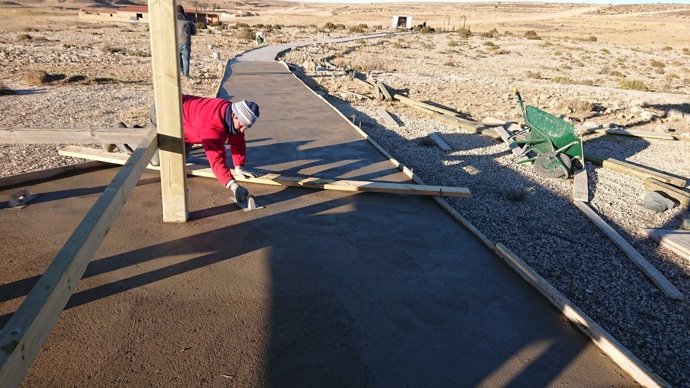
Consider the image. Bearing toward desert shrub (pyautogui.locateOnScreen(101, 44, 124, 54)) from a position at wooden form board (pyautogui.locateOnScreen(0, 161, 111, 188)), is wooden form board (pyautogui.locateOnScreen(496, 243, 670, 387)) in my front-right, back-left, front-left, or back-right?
back-right

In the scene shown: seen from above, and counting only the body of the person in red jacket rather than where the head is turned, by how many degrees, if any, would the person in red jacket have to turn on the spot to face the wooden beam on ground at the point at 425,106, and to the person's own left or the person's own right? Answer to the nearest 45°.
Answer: approximately 45° to the person's own left

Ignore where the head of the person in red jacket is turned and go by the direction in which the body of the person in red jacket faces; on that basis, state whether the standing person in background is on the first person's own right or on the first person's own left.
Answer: on the first person's own left

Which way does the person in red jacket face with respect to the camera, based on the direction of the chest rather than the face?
to the viewer's right

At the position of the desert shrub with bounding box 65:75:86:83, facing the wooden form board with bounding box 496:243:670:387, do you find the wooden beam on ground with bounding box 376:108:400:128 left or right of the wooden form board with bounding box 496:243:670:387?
left

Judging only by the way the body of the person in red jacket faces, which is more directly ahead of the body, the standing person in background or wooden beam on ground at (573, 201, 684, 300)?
the wooden beam on ground

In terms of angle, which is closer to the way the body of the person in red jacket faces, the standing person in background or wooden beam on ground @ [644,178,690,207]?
the wooden beam on ground

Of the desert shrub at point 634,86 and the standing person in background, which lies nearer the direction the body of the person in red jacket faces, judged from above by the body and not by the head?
the desert shrub

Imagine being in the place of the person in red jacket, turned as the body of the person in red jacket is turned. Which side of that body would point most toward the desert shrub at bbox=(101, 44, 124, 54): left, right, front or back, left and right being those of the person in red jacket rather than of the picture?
left

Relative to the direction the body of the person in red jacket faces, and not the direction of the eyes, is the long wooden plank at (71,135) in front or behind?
behind

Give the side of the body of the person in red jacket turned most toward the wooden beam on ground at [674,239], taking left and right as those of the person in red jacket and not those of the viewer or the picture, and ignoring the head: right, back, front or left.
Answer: front

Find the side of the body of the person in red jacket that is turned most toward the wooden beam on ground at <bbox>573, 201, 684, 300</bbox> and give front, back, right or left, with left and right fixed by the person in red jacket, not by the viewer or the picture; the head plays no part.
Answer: front
